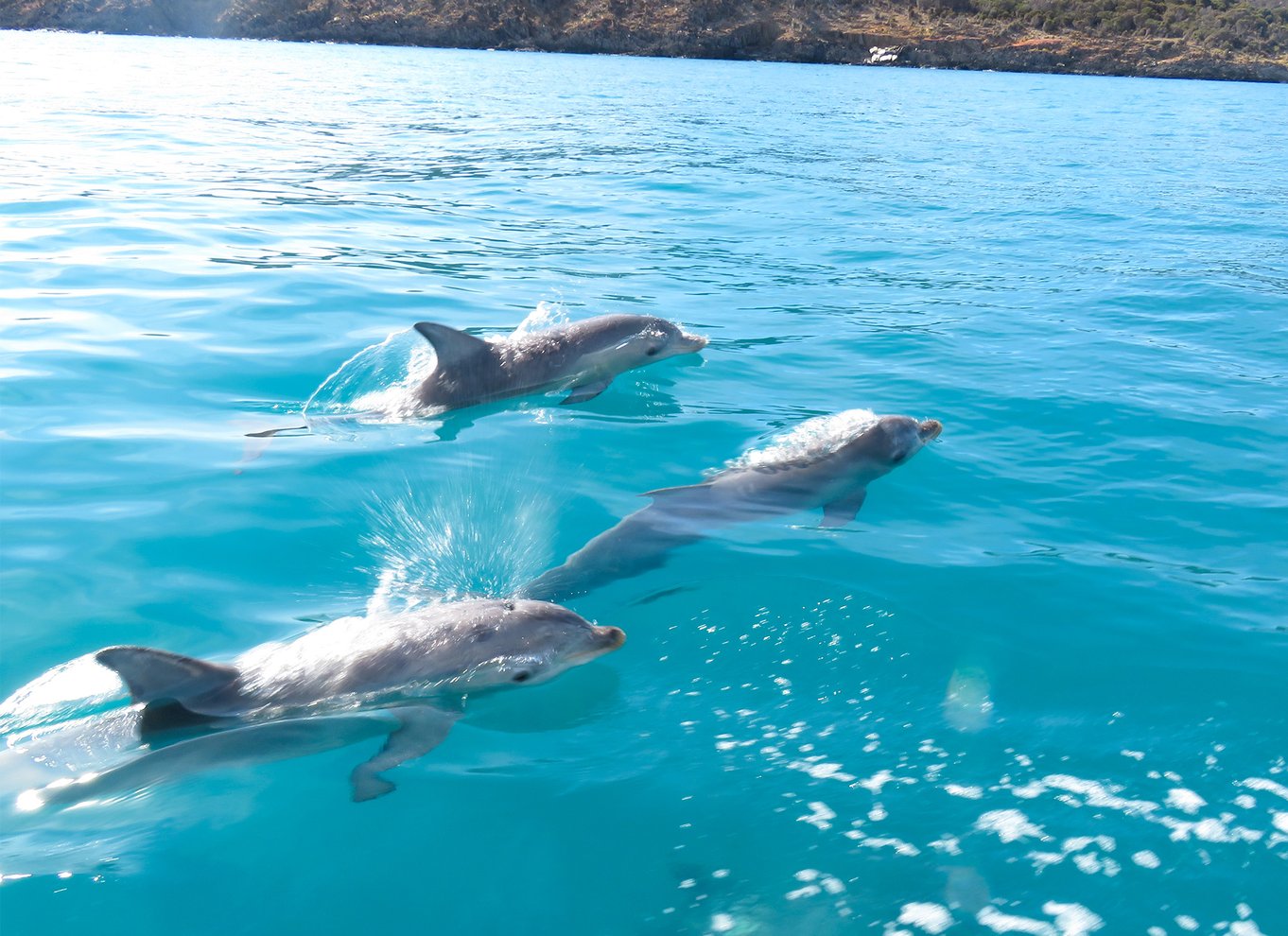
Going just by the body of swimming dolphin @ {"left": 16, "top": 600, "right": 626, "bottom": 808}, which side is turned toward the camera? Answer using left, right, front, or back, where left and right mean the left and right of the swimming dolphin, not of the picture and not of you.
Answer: right

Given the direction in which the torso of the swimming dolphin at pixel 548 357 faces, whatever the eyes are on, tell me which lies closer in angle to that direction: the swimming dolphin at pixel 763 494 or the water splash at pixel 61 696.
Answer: the swimming dolphin

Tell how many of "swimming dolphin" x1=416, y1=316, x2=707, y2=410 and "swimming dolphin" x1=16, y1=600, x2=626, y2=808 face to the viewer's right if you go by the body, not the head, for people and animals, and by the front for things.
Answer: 2

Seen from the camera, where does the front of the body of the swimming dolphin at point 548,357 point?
to the viewer's right

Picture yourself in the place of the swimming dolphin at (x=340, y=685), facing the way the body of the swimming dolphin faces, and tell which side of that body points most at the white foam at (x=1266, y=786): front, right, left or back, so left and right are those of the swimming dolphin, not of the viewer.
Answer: front

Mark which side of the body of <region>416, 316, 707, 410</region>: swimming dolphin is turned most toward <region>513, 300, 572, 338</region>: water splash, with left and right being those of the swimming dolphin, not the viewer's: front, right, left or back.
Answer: left

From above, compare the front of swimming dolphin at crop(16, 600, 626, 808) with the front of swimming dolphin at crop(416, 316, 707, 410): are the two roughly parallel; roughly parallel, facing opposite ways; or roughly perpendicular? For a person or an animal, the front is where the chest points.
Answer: roughly parallel

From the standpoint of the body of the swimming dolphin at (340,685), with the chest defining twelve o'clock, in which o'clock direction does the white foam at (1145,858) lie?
The white foam is roughly at 1 o'clock from the swimming dolphin.

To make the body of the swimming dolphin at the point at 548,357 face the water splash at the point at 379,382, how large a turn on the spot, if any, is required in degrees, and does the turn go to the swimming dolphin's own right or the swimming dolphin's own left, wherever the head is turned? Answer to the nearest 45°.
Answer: approximately 180°

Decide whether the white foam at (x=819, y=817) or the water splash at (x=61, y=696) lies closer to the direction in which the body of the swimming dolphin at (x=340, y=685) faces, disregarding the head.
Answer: the white foam
